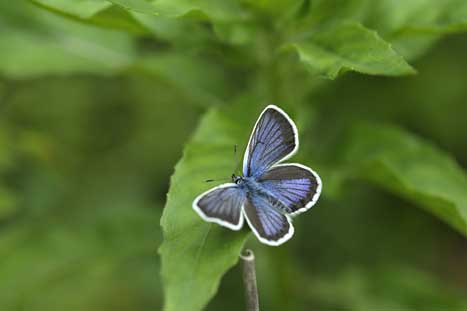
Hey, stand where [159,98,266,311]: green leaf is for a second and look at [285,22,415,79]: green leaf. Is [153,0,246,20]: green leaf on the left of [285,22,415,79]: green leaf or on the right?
left

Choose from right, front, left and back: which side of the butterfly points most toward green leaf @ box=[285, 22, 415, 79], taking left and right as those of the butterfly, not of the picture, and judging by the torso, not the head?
right

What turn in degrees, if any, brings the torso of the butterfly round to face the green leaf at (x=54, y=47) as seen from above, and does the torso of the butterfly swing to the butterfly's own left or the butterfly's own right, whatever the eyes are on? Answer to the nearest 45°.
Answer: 0° — it already faces it

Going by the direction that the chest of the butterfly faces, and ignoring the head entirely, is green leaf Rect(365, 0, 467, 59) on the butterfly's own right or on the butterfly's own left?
on the butterfly's own right

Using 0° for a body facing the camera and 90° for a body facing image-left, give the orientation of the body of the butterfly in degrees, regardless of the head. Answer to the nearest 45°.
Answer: approximately 135°

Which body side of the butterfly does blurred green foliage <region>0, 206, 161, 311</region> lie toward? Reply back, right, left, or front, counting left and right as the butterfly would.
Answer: front

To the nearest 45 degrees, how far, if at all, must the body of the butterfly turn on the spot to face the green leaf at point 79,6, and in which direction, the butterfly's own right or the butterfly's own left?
0° — it already faces it

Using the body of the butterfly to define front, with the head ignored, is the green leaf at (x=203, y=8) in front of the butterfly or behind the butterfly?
in front
